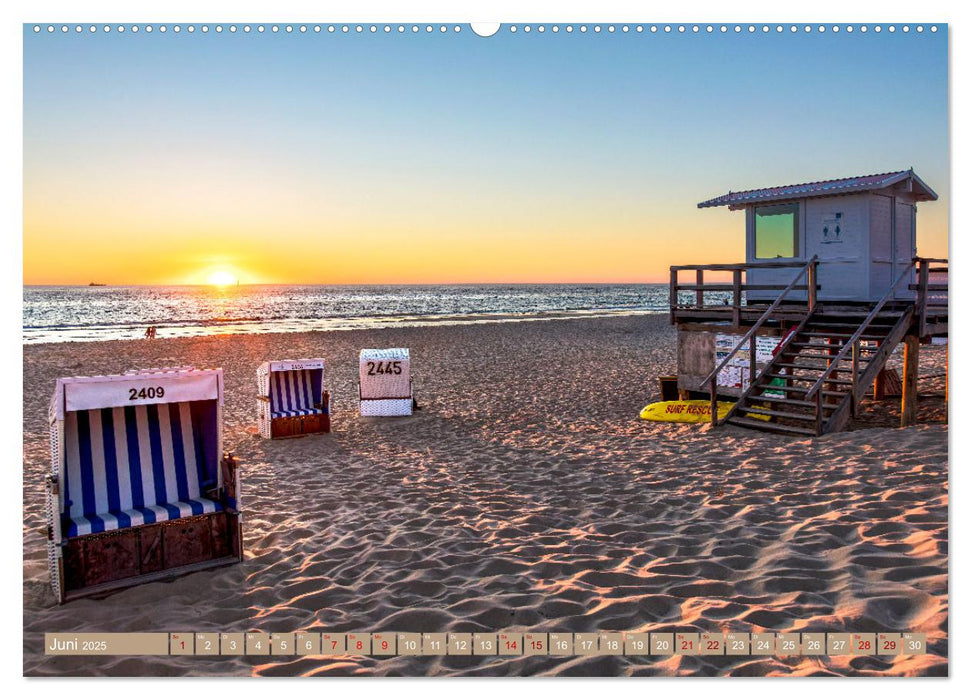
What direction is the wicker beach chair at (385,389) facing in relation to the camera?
away from the camera

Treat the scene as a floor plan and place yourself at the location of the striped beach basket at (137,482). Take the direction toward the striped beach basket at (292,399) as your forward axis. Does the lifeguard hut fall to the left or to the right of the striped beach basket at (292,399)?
right

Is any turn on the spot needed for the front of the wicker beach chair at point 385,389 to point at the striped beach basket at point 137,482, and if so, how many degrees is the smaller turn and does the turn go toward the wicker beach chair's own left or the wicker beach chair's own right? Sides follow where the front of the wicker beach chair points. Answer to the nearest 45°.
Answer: approximately 180°

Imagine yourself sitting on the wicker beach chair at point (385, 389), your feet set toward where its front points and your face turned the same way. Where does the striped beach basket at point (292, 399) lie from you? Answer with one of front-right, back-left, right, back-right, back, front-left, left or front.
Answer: back-left

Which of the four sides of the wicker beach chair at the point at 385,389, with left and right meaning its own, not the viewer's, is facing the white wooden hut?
right
